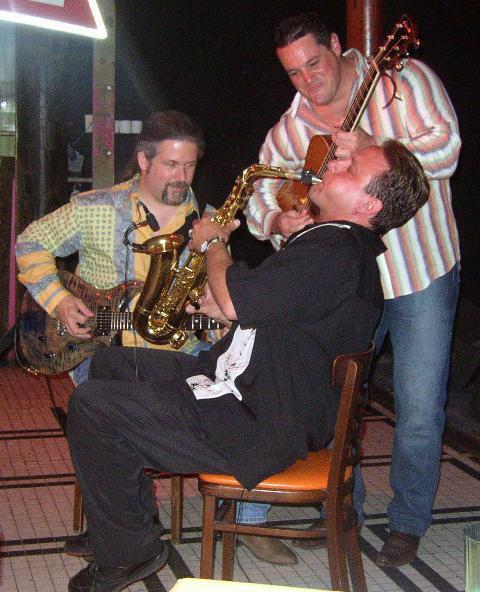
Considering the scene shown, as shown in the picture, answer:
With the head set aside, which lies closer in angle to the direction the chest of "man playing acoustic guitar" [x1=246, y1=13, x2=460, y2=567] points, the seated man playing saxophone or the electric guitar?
the seated man playing saxophone

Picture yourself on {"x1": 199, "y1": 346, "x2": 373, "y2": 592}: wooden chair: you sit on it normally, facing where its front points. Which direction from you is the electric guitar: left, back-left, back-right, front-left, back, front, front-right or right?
front-right

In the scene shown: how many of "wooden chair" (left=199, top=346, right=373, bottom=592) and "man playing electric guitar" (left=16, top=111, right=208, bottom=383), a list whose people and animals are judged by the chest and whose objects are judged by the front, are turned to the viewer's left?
1

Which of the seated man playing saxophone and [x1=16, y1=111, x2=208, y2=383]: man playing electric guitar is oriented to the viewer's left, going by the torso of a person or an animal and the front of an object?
the seated man playing saxophone

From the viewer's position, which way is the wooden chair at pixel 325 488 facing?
facing to the left of the viewer

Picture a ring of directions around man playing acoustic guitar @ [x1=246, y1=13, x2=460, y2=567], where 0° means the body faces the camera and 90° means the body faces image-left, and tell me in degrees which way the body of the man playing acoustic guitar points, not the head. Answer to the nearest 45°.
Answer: approximately 45°

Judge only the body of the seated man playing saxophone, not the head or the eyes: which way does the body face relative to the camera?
to the viewer's left

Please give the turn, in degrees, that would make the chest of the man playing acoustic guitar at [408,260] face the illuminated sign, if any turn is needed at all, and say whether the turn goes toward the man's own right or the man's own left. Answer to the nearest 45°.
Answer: approximately 45° to the man's own right

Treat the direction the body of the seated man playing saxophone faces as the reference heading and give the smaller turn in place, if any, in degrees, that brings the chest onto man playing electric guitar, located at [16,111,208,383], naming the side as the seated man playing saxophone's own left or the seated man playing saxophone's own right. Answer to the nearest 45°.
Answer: approximately 45° to the seated man playing saxophone's own right

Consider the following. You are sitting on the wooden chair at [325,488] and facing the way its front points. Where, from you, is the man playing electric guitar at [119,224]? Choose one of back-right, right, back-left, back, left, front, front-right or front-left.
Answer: front-right
